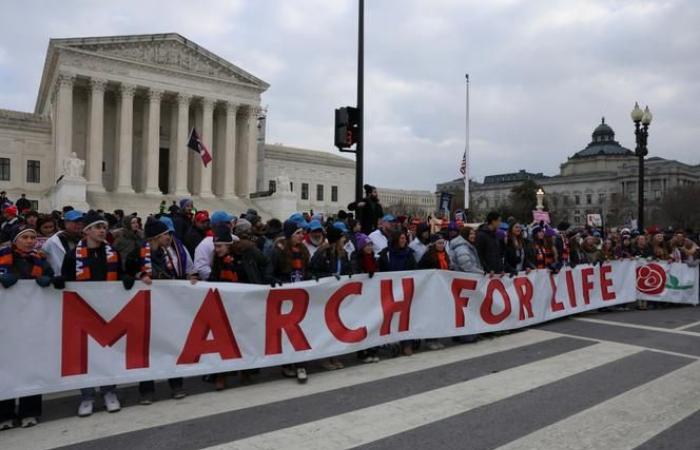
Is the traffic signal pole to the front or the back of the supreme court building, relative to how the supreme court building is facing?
to the front

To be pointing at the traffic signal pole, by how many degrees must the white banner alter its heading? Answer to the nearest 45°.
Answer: approximately 135° to its left

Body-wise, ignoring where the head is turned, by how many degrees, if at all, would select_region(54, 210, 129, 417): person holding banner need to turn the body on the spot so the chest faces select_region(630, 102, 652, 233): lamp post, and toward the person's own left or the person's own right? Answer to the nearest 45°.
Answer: approximately 90° to the person's own left

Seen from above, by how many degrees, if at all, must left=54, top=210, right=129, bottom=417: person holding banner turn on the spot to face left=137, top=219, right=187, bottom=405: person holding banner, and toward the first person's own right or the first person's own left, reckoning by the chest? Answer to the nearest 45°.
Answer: approximately 135° to the first person's own left

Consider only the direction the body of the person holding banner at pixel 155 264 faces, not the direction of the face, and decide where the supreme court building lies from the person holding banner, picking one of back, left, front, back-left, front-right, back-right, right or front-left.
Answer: back-left

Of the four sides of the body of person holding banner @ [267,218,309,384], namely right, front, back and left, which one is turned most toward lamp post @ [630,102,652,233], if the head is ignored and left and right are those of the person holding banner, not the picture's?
left

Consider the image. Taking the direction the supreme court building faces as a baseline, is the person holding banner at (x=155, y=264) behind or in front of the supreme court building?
in front

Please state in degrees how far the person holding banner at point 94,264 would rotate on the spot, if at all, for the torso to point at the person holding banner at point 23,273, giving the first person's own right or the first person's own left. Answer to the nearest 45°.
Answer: approximately 90° to the first person's own right

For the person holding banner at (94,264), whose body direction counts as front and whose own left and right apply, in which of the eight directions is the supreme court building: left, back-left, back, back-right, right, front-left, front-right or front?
back

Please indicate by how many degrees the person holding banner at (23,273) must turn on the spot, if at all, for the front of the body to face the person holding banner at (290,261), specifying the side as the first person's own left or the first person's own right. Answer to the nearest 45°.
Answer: approximately 90° to the first person's own left

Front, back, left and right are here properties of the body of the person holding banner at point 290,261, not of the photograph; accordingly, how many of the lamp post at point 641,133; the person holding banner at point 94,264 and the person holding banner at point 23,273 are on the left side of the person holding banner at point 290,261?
1
